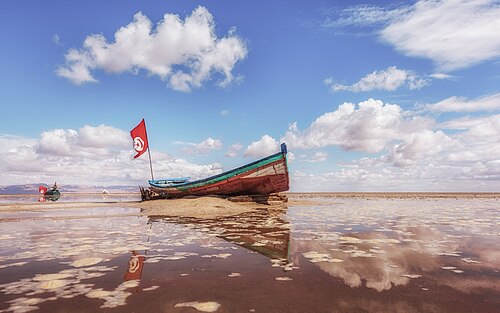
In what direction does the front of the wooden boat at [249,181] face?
to the viewer's right
